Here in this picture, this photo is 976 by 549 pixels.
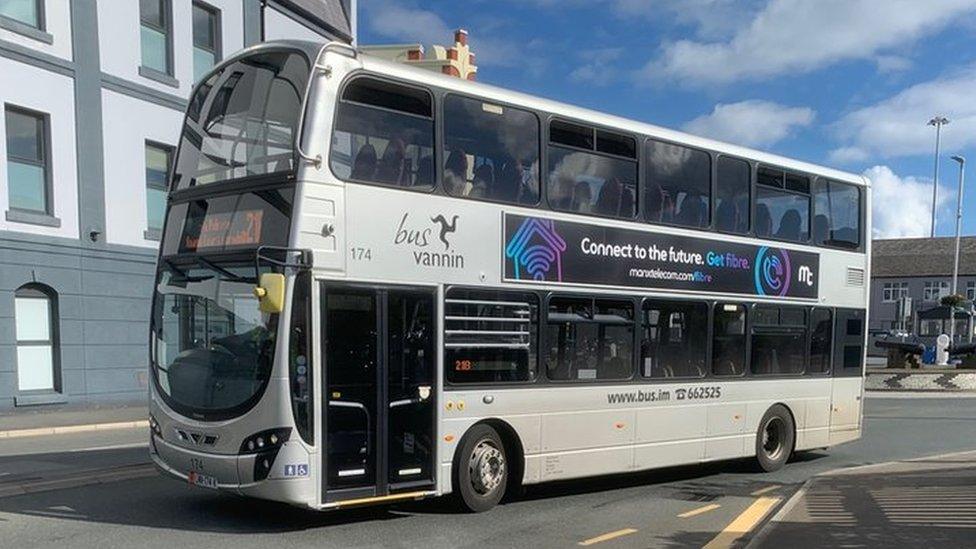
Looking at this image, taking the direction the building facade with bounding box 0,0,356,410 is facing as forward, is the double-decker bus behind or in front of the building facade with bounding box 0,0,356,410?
in front

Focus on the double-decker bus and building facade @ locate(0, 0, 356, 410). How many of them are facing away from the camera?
0

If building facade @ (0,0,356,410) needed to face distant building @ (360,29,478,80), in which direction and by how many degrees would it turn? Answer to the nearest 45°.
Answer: approximately 90° to its left

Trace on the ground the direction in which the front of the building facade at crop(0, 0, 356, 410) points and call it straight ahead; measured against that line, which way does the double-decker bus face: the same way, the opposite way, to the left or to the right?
to the right

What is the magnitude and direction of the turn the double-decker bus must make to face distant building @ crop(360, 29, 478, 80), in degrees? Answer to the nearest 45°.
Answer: approximately 135° to its right

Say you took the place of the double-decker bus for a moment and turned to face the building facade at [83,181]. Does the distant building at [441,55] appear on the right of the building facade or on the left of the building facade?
right

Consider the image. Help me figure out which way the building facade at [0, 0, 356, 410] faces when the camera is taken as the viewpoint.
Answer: facing the viewer and to the right of the viewer

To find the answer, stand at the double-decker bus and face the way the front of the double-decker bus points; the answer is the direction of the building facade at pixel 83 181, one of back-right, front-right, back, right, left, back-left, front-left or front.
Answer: right

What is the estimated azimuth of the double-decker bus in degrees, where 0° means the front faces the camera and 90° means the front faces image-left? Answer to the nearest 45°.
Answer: approximately 45°
